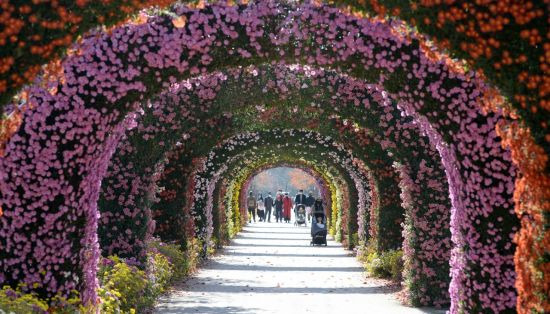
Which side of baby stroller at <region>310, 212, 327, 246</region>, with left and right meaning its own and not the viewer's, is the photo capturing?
front

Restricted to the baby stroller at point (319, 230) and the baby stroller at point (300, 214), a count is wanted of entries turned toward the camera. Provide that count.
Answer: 2

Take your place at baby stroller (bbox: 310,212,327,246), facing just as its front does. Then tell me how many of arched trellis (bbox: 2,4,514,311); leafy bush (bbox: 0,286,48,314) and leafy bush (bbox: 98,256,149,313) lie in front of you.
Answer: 3

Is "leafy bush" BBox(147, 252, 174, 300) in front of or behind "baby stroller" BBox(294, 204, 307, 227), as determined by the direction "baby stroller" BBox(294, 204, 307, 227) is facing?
in front

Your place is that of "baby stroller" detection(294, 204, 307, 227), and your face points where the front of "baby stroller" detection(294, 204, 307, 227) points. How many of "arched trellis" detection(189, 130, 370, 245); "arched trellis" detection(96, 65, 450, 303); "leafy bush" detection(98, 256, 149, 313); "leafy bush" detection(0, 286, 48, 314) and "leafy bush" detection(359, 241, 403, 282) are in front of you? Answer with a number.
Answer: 5

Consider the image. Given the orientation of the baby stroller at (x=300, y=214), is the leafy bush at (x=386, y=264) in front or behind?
in front

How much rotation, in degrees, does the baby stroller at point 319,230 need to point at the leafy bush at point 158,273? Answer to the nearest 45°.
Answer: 0° — it already faces it

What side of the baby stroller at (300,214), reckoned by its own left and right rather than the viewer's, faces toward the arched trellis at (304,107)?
front

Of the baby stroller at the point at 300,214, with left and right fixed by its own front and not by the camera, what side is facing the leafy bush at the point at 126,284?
front

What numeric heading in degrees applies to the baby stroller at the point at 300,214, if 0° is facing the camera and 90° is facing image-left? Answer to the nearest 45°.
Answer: approximately 0°
